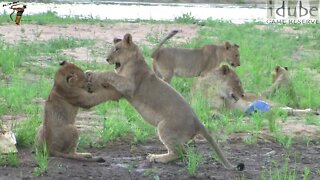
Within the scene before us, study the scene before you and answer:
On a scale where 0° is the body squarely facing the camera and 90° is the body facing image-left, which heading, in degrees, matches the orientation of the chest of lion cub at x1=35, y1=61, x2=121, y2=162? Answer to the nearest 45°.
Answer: approximately 270°

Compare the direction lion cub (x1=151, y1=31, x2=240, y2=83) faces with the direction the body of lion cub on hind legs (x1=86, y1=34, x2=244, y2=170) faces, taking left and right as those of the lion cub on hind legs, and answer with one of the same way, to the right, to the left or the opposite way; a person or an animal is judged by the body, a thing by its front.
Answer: the opposite way

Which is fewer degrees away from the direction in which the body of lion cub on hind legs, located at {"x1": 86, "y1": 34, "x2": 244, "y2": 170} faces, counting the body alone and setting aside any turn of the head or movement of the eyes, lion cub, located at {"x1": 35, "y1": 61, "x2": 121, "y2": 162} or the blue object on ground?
the lion cub

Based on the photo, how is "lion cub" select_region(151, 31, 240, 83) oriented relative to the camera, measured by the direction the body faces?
to the viewer's right

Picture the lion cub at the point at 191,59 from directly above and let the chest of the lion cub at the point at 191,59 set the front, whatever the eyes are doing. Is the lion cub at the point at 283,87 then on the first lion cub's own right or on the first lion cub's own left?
on the first lion cub's own right

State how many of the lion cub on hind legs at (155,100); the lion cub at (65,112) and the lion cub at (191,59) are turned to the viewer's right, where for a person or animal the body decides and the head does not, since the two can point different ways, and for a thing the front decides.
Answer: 2

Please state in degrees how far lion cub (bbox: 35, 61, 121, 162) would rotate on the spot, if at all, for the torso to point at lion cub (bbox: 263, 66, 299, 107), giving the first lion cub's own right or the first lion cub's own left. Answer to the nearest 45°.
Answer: approximately 45° to the first lion cub's own left

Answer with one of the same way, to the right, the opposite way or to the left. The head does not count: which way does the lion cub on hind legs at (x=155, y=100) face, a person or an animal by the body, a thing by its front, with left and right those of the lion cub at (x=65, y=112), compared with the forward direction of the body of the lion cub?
the opposite way

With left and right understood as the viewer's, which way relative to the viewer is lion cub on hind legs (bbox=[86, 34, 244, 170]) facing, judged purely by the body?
facing to the left of the viewer
